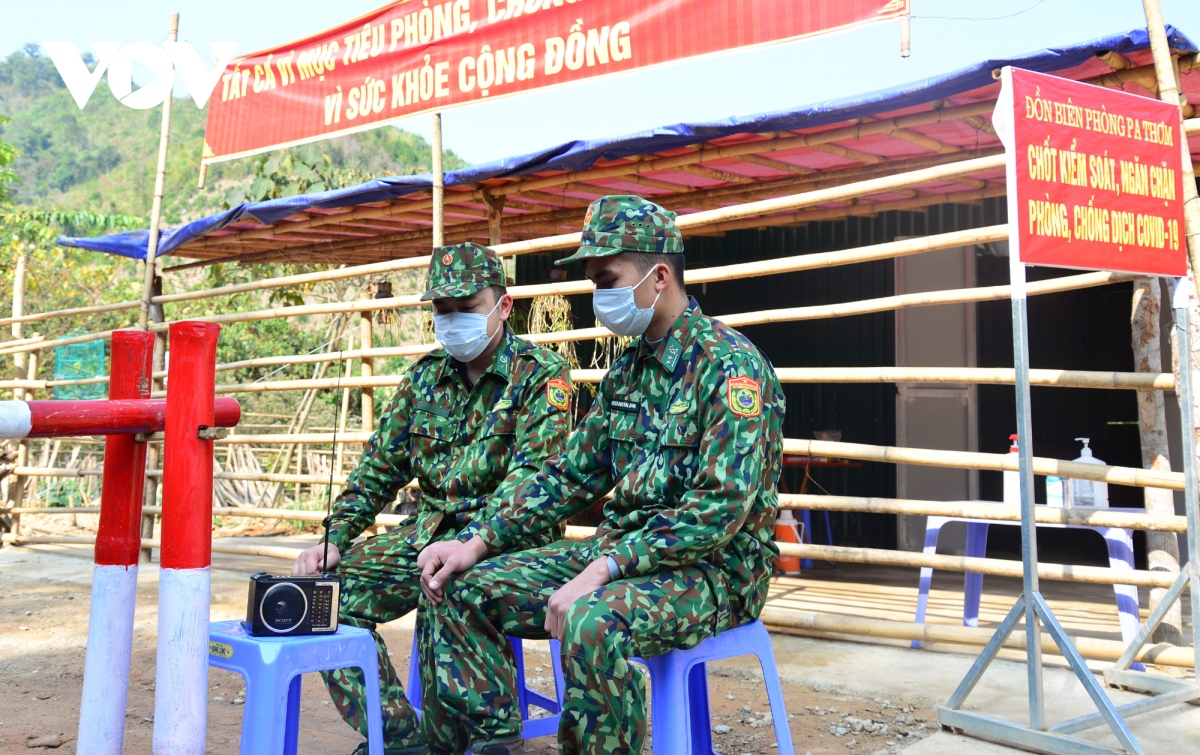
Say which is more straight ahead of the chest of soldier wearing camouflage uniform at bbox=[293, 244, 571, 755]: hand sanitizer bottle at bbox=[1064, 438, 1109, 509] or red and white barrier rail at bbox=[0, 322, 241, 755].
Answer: the red and white barrier rail

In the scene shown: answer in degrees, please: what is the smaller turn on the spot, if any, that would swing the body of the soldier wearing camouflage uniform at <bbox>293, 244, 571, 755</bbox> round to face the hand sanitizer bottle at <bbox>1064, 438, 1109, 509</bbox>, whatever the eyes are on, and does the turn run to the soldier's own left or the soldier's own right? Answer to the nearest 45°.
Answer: approximately 135° to the soldier's own left

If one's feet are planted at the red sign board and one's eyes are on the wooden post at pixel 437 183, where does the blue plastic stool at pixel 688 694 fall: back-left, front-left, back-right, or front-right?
front-left

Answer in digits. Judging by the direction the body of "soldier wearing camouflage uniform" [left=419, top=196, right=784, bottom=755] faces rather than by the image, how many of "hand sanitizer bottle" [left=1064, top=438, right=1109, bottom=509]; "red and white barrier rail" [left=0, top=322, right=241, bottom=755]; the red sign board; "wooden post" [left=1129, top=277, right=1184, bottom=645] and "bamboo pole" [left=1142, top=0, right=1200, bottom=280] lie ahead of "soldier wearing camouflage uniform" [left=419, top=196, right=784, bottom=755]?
1

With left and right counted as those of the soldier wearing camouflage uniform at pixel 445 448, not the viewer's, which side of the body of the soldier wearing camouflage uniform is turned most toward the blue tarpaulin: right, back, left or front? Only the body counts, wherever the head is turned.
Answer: back

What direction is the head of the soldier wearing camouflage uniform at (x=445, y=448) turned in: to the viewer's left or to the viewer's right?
to the viewer's left

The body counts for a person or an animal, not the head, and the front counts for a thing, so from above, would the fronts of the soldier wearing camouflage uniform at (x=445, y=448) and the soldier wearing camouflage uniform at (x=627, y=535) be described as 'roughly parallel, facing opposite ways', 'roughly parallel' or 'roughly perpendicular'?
roughly parallel

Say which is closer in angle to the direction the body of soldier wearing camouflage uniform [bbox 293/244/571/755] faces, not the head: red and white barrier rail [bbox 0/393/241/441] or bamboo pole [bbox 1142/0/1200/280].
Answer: the red and white barrier rail

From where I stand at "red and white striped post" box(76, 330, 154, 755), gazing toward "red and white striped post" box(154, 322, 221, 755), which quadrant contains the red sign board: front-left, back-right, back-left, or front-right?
front-left

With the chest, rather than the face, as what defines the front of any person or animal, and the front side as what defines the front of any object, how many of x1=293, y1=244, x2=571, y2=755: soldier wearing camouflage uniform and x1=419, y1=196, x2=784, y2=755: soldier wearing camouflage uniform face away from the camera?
0

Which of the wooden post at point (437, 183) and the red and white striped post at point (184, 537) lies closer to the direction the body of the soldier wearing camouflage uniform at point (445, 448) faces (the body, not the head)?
the red and white striped post

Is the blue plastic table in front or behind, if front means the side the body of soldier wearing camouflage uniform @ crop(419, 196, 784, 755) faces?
behind

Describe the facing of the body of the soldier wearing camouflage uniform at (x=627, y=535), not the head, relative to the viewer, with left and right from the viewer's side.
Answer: facing the viewer and to the left of the viewer

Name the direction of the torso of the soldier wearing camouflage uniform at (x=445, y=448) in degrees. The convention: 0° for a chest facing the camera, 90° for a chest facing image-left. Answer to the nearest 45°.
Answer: approximately 45°

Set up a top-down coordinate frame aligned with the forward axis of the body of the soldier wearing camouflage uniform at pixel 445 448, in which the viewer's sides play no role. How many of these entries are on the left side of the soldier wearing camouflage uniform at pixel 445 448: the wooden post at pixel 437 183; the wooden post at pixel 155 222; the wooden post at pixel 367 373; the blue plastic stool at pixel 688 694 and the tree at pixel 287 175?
1
